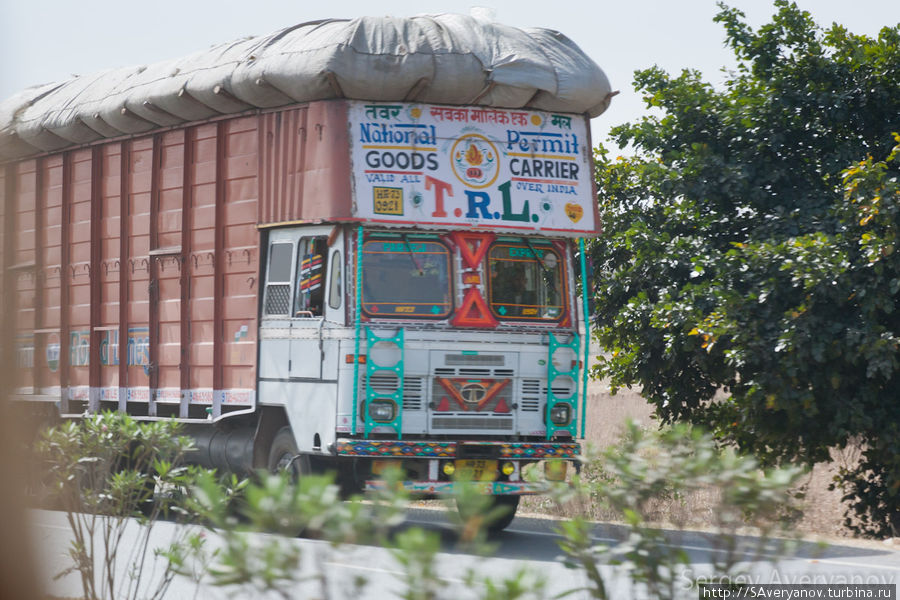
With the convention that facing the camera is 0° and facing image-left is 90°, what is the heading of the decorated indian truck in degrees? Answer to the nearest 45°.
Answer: approximately 315°

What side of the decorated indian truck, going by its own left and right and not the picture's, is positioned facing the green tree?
left
